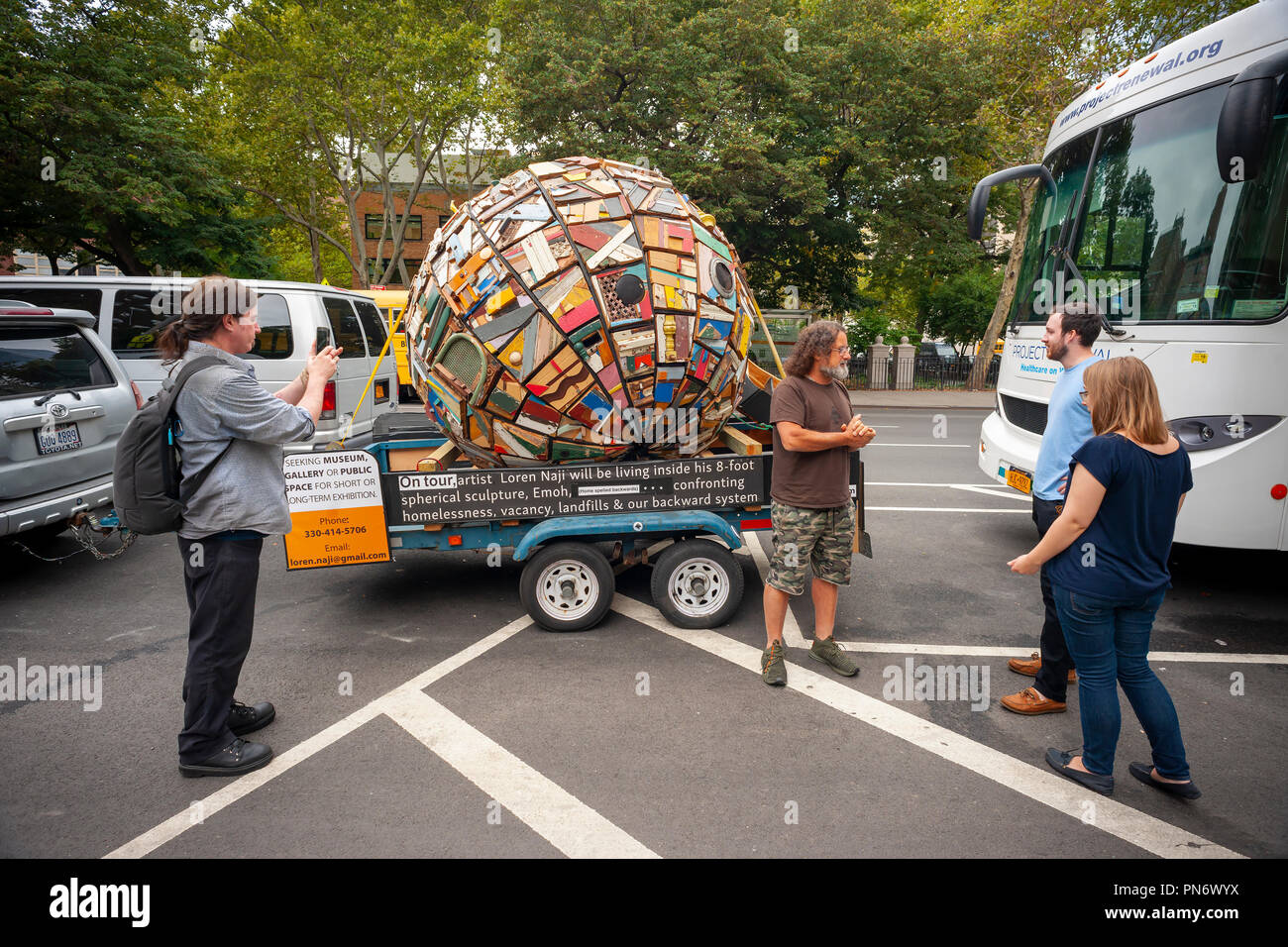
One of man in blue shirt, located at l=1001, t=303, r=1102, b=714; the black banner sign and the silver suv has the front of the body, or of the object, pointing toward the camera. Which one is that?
the black banner sign

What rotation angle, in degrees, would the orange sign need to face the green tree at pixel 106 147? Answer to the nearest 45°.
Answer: approximately 180°

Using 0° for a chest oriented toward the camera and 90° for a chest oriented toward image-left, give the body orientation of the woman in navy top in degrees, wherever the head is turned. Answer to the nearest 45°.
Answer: approximately 135°

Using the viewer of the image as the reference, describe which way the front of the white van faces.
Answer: facing away from the viewer and to the left of the viewer

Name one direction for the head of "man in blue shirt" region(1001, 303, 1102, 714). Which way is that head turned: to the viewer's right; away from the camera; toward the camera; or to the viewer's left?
to the viewer's left

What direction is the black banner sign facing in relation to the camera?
toward the camera

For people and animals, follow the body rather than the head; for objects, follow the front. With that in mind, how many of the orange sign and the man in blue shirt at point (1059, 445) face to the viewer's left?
1

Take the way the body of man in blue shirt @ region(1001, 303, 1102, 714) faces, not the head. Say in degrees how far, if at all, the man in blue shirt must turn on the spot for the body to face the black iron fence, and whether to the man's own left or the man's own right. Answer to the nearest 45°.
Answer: approximately 90° to the man's own right

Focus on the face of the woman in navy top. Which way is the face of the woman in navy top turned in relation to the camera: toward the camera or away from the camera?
away from the camera

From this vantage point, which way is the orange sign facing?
toward the camera

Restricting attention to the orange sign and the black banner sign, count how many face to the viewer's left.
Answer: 0

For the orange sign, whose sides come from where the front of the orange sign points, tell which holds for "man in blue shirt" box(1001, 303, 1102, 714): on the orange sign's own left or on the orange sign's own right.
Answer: on the orange sign's own left
